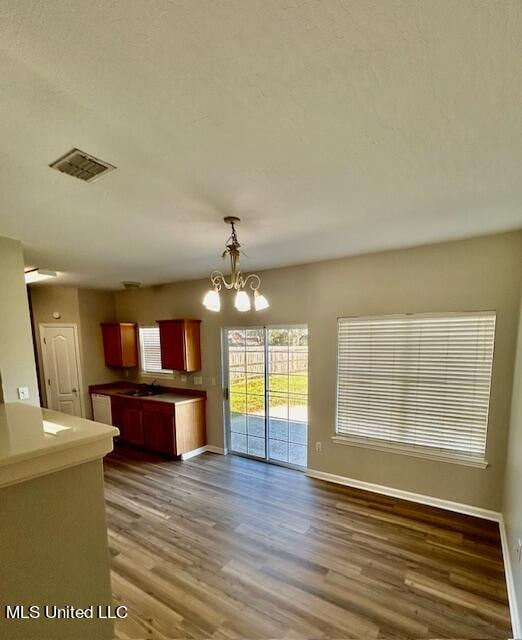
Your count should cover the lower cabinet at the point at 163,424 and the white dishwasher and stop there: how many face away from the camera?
0

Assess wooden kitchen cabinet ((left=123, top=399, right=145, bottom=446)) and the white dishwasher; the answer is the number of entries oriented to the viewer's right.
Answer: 0

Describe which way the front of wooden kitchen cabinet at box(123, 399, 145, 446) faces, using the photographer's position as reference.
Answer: facing the viewer and to the left of the viewer

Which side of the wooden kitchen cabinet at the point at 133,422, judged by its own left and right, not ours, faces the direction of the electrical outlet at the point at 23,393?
front

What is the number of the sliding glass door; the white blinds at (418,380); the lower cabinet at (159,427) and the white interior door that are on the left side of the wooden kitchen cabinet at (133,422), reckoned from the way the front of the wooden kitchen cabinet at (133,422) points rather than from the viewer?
3

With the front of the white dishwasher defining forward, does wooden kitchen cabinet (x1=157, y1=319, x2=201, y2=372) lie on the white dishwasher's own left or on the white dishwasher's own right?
on the white dishwasher's own left

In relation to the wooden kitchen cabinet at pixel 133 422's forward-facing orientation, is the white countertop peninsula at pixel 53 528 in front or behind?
in front

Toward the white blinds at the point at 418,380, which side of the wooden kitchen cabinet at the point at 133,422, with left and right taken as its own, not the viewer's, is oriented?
left
